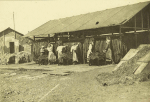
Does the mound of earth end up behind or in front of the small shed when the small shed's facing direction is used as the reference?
in front

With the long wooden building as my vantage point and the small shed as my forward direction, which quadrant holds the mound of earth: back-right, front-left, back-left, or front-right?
back-left

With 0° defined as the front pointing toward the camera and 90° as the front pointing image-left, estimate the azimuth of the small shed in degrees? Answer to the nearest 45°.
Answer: approximately 0°

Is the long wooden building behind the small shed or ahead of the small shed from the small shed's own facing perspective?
ahead
